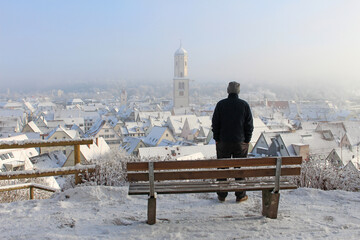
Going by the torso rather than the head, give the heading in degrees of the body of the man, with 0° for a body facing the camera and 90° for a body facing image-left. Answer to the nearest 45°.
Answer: approximately 180°

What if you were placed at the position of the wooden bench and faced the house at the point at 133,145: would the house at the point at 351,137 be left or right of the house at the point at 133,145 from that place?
right

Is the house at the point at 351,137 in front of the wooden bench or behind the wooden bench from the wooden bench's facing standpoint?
in front

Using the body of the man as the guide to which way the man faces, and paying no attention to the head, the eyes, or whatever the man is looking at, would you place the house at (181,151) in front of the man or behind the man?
in front

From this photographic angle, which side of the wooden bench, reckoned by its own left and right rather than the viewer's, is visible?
back

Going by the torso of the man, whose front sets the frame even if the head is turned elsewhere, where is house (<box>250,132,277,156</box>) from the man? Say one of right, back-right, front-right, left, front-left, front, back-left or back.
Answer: front

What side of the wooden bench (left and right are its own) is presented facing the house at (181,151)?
front

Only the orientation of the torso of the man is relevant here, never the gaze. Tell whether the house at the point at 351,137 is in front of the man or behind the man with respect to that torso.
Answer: in front

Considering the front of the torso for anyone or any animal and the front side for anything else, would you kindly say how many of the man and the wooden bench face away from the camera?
2

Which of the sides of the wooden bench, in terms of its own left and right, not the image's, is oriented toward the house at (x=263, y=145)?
front
